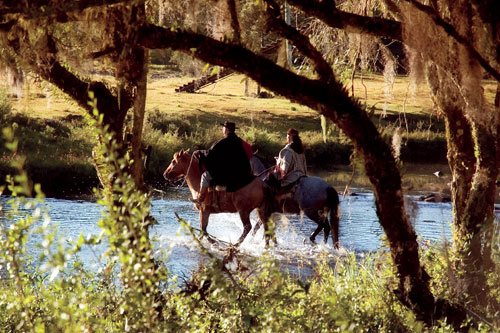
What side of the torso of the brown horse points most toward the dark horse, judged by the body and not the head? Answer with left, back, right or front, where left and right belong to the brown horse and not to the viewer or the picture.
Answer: back

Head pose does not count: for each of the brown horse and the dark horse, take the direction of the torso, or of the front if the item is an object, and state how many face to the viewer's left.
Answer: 2

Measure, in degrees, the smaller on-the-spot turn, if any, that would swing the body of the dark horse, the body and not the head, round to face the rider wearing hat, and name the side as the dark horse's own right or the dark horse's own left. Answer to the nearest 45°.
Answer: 0° — it already faces them

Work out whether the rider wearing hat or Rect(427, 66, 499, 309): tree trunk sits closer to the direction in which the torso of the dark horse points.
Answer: the rider wearing hat

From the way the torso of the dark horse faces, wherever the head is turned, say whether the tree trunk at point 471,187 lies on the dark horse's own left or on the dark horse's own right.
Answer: on the dark horse's own left

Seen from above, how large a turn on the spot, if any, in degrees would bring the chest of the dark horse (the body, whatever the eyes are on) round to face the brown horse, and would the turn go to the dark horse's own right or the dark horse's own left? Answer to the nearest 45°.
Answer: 0° — it already faces it

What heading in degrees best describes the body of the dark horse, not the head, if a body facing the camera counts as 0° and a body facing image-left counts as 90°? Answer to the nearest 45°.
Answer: approximately 90°

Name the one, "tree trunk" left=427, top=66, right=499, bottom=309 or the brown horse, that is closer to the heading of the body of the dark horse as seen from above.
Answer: the brown horse

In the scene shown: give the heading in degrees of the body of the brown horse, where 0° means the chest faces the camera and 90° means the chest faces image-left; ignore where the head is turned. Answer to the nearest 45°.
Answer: approximately 90°
